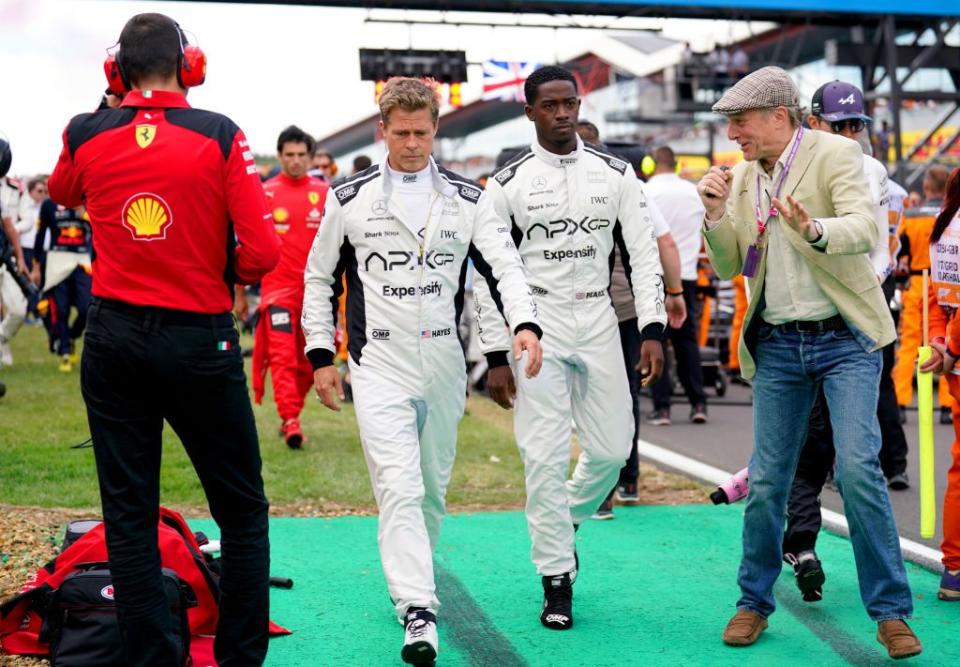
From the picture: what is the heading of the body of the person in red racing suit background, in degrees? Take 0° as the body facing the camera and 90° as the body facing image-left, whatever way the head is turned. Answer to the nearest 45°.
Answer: approximately 0°

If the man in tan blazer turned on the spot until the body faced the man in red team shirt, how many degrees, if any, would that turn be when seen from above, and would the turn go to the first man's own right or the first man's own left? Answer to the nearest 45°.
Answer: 0° — they already face them

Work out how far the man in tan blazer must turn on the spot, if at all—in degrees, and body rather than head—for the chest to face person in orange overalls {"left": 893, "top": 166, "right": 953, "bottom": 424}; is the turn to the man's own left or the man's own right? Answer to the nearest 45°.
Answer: approximately 135° to the man's own right

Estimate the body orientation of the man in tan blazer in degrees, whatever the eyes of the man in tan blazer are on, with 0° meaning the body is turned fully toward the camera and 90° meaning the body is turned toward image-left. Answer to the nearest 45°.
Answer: approximately 45°

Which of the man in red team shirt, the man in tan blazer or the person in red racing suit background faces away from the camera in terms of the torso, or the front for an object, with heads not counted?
the man in red team shirt

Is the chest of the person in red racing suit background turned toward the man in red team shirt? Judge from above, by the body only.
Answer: yes

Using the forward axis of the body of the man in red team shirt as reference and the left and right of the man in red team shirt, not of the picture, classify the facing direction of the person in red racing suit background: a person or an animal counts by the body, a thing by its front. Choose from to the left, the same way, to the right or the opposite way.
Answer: the opposite way

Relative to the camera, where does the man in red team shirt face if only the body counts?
away from the camera

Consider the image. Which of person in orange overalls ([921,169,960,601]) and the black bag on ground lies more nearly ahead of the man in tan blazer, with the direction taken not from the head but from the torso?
the black bag on ground

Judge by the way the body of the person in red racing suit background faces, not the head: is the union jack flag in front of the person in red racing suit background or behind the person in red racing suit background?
behind

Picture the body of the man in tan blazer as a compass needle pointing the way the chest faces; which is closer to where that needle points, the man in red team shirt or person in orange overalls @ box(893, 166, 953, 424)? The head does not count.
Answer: the man in red team shirt

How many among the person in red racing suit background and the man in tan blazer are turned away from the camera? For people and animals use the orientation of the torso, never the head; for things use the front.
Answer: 0
